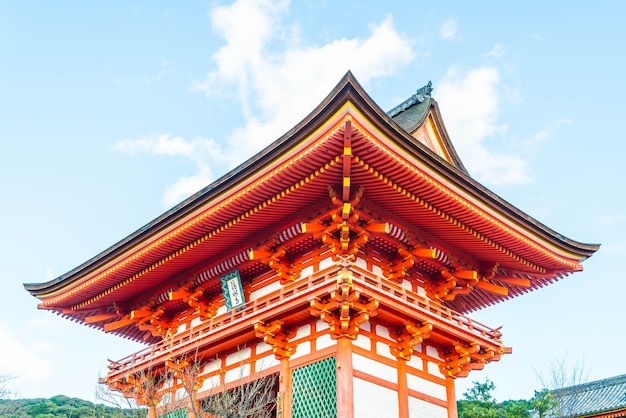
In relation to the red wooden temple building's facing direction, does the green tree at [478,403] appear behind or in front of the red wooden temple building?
behind

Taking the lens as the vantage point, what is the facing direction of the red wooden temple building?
facing the viewer and to the left of the viewer
